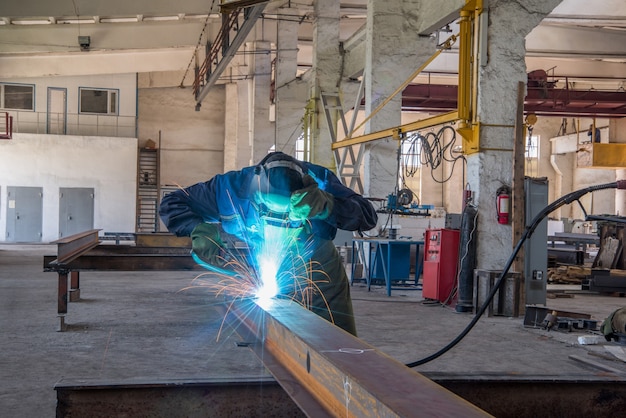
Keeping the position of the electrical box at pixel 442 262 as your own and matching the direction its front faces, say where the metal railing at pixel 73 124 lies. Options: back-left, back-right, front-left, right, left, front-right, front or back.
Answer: right

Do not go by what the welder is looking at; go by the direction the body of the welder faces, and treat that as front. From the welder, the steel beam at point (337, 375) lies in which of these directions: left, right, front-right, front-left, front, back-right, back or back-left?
front

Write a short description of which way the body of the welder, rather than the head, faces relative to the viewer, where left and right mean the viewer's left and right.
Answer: facing the viewer

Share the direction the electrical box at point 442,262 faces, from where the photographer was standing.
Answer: facing the viewer and to the left of the viewer

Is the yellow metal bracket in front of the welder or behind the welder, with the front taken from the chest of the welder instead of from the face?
behind

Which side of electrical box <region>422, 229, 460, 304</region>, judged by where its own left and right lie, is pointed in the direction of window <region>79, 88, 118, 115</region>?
right

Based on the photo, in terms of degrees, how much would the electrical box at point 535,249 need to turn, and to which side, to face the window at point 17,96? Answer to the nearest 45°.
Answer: approximately 135° to its right

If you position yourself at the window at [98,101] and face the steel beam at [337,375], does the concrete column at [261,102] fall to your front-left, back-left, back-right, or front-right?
front-left

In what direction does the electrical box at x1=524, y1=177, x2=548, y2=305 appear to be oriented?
toward the camera

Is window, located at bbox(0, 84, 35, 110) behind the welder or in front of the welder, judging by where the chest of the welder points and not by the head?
behind
